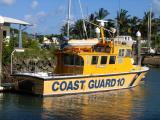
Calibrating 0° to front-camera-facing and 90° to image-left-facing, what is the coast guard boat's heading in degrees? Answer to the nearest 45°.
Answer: approximately 225°
